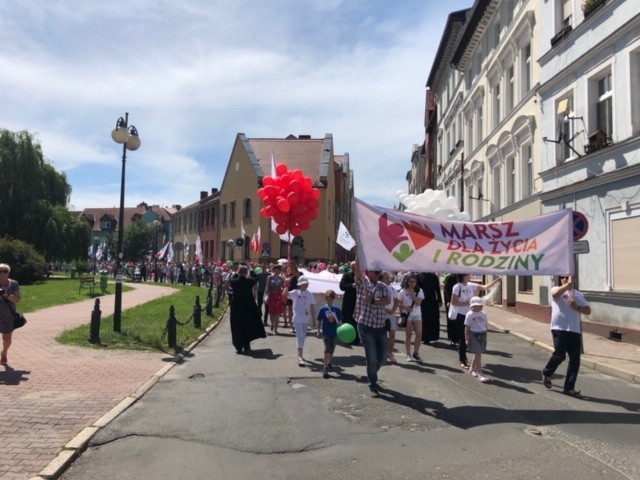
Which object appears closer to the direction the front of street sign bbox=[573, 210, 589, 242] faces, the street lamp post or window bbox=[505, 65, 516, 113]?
the street lamp post

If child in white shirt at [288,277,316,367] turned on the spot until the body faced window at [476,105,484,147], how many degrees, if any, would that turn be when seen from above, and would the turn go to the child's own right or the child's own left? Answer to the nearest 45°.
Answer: approximately 135° to the child's own left

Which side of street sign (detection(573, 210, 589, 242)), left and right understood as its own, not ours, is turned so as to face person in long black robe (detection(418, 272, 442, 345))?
right

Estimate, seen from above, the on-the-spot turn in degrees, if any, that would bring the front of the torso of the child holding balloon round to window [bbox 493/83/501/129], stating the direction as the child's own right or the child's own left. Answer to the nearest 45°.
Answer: approximately 135° to the child's own left

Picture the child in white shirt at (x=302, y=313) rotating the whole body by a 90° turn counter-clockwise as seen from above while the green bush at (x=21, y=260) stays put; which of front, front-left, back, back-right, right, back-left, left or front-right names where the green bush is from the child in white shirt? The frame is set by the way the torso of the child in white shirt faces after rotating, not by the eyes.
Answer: back-left

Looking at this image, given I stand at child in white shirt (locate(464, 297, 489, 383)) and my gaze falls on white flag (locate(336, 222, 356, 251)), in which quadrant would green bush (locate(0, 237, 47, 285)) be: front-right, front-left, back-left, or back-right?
front-left

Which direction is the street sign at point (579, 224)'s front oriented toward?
toward the camera

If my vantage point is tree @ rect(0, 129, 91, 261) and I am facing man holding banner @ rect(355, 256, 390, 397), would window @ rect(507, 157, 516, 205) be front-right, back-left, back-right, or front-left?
front-left

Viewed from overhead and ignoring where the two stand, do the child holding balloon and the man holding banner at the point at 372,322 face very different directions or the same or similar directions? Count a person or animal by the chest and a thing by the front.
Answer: same or similar directions

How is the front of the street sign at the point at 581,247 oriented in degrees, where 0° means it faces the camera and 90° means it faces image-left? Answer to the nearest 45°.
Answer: approximately 0°

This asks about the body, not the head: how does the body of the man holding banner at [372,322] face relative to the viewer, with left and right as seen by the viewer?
facing the viewer

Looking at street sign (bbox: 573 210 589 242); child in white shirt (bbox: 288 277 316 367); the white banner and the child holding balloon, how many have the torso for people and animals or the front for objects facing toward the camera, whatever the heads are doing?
4

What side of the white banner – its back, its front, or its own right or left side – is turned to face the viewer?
front

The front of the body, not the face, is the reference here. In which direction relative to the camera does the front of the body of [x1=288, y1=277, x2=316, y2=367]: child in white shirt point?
toward the camera

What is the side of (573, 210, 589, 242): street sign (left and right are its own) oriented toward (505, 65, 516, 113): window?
back
